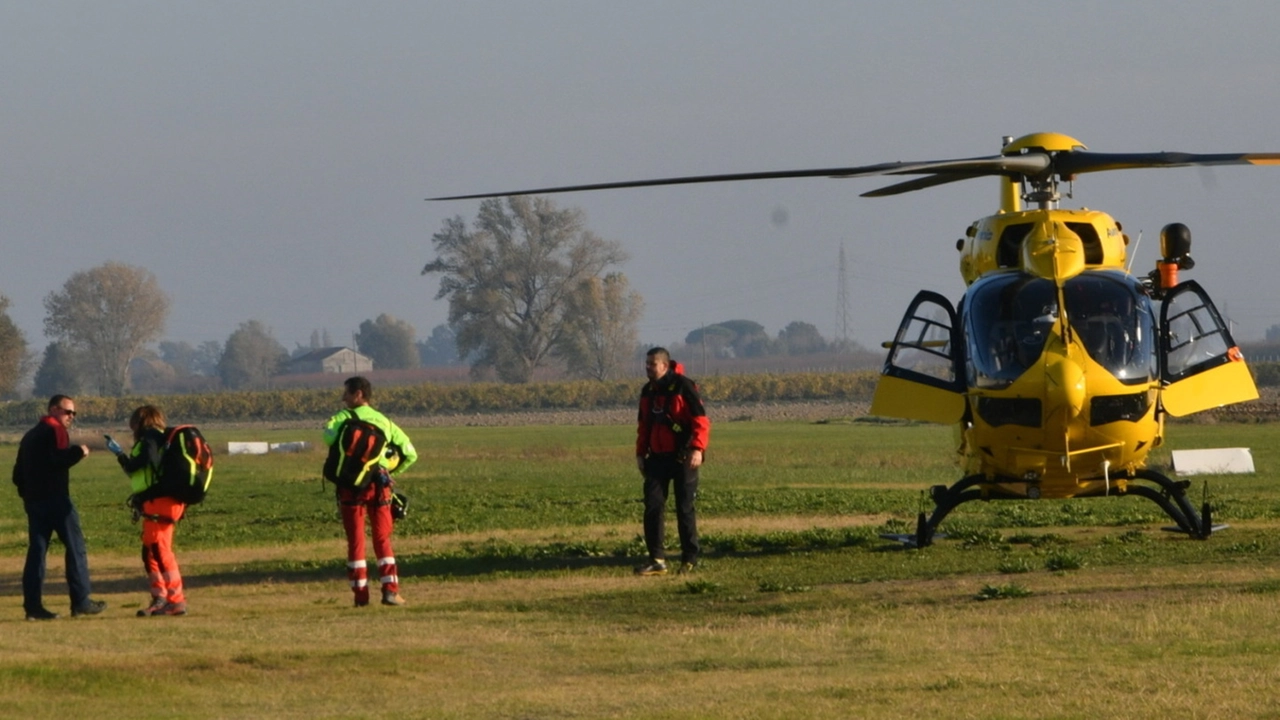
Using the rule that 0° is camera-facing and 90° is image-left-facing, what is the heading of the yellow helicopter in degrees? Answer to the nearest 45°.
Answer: approximately 0°

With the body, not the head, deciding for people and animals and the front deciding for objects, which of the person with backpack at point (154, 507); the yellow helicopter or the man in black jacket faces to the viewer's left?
the person with backpack

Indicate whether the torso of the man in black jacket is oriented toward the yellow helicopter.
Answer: yes

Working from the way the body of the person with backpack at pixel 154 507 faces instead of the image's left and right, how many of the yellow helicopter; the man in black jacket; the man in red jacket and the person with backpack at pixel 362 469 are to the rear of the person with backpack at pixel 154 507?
3

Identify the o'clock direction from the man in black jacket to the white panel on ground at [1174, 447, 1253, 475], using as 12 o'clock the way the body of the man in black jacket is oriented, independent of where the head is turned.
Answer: The white panel on ground is roughly at 11 o'clock from the man in black jacket.

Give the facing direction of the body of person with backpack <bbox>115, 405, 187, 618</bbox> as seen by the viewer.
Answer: to the viewer's left

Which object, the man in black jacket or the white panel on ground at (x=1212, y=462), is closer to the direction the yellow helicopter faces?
the man in black jacket

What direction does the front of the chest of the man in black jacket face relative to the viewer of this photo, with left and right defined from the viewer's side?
facing to the right of the viewer

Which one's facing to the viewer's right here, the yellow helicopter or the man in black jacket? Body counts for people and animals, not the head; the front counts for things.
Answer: the man in black jacket
